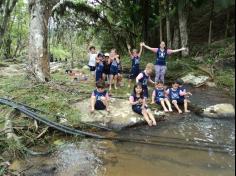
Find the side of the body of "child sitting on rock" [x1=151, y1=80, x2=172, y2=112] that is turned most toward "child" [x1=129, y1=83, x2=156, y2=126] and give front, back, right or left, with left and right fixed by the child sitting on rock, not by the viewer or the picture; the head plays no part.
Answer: right

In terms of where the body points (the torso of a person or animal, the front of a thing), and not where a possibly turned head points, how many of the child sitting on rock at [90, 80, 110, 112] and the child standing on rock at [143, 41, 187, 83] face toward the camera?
2

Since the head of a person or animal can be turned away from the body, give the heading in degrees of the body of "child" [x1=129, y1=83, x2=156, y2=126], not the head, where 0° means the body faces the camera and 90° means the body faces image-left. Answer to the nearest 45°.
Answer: approximately 315°

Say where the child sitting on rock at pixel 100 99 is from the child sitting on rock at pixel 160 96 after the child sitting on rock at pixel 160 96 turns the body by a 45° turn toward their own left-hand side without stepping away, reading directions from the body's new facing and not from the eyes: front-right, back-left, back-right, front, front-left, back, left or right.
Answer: back-right

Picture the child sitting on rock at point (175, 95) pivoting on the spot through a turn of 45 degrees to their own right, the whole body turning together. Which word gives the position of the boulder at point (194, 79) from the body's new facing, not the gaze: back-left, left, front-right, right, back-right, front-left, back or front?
back

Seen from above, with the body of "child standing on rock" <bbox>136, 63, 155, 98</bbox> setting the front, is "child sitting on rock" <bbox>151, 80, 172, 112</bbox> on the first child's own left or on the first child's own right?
on the first child's own left

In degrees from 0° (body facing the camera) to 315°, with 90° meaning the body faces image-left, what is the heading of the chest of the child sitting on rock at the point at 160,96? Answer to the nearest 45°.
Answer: approximately 315°

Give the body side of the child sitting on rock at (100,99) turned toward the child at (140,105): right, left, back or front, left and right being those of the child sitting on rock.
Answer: left

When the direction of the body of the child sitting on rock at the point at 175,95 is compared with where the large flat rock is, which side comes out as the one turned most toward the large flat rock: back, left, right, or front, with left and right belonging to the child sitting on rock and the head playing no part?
right
